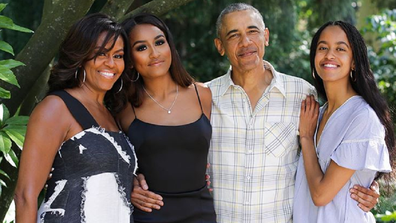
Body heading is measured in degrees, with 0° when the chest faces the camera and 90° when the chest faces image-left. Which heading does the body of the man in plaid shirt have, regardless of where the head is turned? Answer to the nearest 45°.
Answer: approximately 0°

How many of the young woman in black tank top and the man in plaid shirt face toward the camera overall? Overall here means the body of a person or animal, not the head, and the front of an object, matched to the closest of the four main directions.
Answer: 2

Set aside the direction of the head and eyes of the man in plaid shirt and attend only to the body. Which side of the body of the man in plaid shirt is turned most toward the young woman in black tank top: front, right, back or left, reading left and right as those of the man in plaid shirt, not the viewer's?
right

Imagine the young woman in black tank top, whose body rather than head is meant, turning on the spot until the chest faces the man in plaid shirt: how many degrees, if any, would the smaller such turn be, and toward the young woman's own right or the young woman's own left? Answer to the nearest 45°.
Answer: approximately 90° to the young woman's own left
